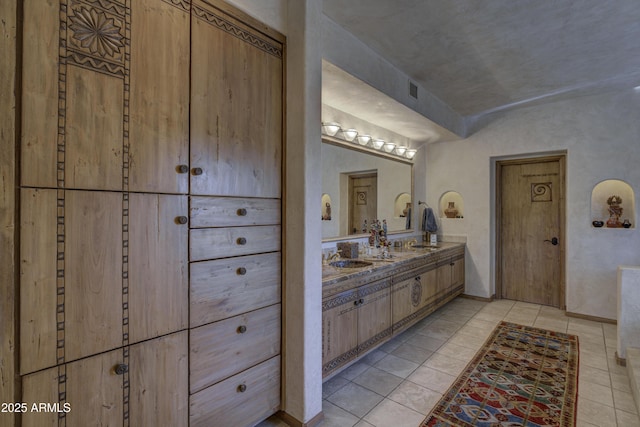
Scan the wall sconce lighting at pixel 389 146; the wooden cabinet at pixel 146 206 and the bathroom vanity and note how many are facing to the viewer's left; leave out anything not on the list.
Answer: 0

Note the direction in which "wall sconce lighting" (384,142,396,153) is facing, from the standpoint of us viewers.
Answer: facing the viewer and to the right of the viewer

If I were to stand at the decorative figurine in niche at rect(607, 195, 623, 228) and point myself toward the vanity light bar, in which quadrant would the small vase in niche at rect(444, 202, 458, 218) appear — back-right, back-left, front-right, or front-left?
front-right

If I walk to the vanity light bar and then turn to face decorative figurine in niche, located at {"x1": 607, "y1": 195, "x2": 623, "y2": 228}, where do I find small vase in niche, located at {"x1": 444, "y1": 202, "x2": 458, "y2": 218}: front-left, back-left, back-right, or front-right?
front-left

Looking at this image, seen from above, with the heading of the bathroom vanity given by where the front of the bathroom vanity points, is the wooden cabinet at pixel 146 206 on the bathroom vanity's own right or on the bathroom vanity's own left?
on the bathroom vanity's own right

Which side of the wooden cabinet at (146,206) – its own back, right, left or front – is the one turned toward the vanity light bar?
left

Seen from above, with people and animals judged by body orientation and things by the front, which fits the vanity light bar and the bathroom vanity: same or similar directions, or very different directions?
same or similar directions

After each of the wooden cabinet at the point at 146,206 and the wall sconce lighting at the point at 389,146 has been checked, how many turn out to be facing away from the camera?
0

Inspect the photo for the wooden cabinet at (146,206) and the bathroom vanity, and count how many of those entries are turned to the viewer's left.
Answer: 0

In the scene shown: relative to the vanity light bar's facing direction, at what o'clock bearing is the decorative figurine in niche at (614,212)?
The decorative figurine in niche is roughly at 10 o'clock from the vanity light bar.
